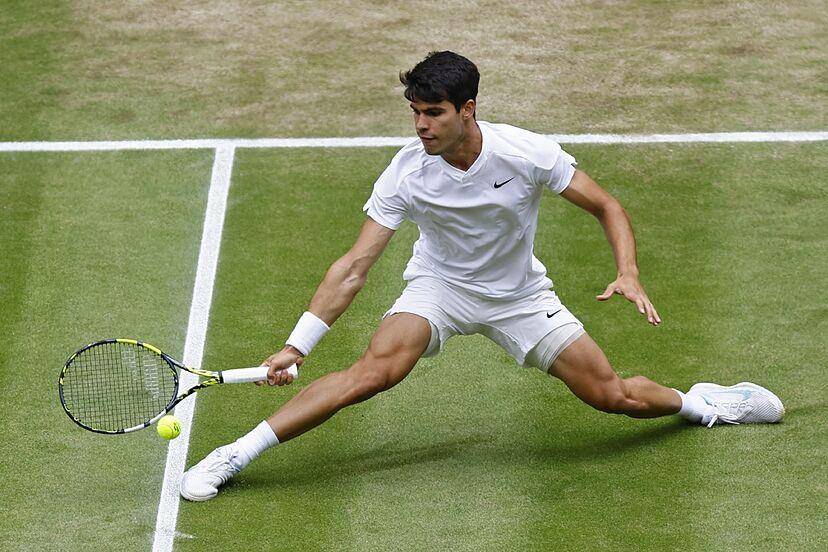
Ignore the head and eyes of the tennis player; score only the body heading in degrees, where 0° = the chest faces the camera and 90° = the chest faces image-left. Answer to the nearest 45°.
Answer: approximately 0°

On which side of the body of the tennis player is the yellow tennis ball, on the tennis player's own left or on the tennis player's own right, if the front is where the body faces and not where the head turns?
on the tennis player's own right
